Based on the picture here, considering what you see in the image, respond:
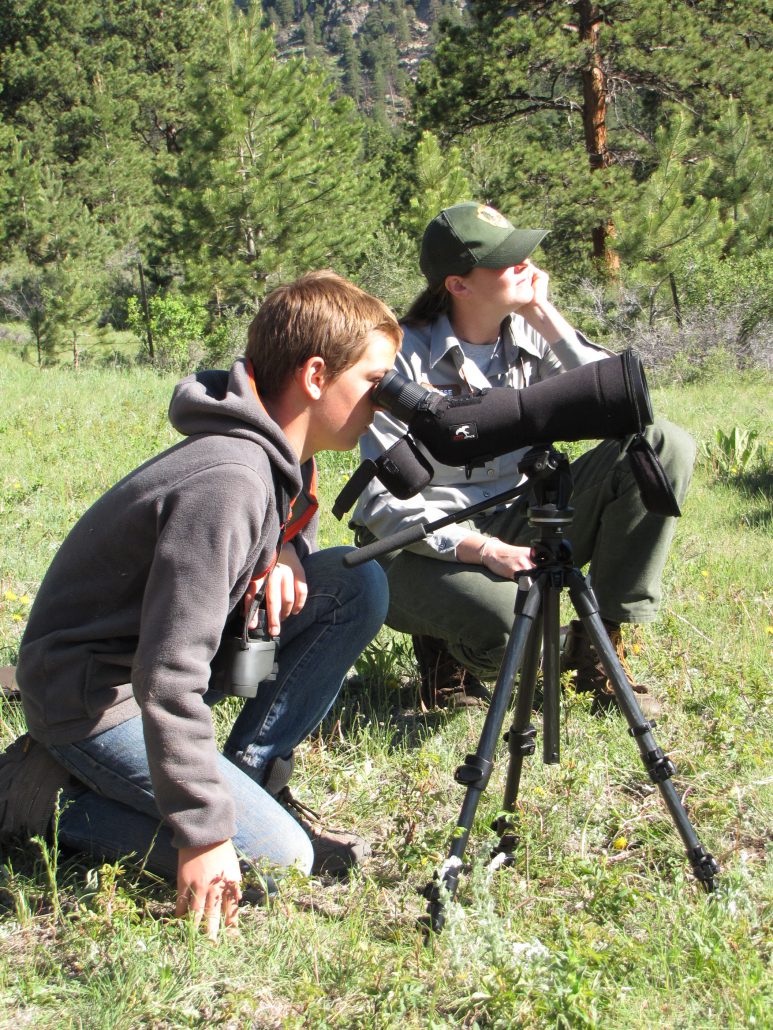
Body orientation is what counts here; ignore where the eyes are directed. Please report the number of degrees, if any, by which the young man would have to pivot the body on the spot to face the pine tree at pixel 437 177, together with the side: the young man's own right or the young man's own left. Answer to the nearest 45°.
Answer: approximately 90° to the young man's own left

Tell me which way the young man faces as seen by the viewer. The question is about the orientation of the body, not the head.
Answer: to the viewer's right

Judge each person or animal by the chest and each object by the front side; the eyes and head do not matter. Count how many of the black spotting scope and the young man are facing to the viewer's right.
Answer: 2

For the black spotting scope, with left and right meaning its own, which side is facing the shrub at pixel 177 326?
left

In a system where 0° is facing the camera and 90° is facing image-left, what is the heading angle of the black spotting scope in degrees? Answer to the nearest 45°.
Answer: approximately 270°

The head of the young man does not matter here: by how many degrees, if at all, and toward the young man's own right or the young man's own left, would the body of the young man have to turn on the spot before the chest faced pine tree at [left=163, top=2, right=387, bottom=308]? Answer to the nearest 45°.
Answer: approximately 90° to the young man's own left

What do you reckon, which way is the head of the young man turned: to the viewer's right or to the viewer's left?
to the viewer's right

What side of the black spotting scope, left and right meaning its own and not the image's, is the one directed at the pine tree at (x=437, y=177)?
left

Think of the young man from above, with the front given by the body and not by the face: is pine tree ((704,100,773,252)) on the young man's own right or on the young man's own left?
on the young man's own left
